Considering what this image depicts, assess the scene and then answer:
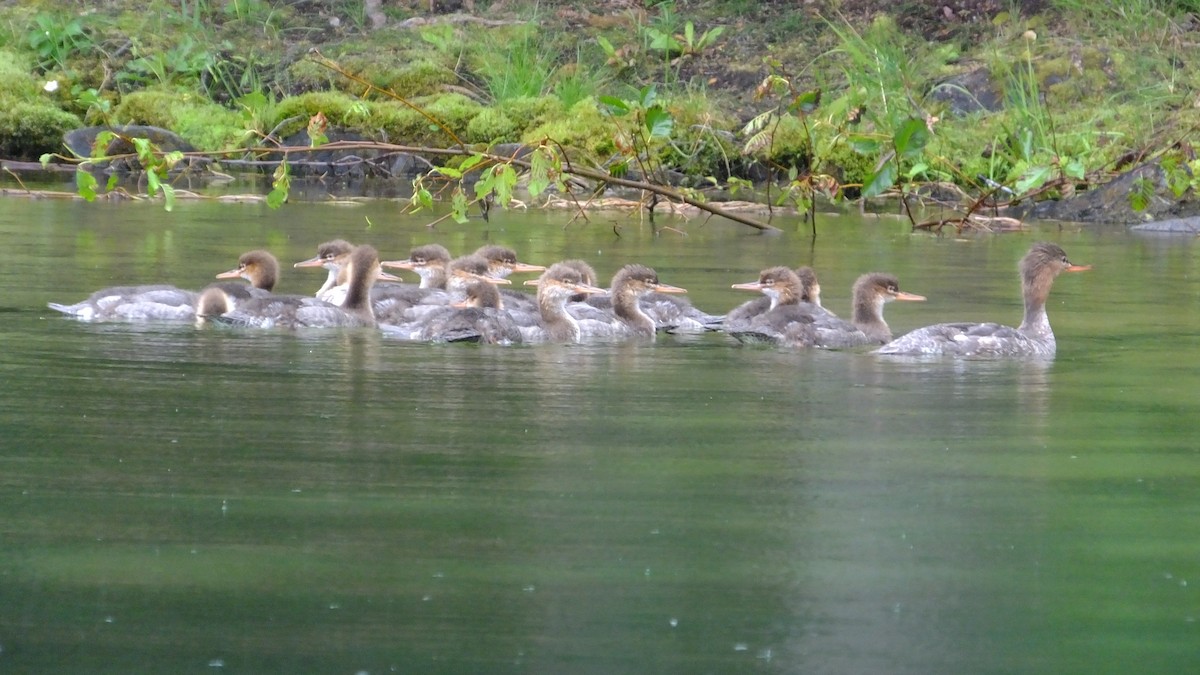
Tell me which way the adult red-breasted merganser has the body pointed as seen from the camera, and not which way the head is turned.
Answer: to the viewer's right

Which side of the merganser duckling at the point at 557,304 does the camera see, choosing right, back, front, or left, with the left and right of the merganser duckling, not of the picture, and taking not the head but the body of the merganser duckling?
right

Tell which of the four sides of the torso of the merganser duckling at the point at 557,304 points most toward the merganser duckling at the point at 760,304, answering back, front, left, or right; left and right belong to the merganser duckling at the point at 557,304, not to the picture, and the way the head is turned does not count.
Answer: front

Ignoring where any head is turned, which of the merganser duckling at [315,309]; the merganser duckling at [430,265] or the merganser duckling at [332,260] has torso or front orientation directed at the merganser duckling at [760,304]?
the merganser duckling at [315,309]

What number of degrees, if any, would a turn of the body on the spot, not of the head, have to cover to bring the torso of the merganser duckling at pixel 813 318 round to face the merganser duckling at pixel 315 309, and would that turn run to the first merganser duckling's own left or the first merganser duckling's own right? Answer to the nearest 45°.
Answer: approximately 180°

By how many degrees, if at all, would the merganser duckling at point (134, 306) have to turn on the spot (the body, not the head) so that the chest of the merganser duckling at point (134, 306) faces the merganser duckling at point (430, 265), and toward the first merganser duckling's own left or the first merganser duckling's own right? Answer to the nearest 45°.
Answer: approximately 45° to the first merganser duckling's own left

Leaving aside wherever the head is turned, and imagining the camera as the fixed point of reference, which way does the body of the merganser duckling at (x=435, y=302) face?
to the viewer's right

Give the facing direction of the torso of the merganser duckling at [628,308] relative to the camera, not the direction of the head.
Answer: to the viewer's right

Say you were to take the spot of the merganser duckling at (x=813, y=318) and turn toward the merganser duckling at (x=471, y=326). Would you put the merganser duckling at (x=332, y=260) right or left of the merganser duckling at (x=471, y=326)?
right

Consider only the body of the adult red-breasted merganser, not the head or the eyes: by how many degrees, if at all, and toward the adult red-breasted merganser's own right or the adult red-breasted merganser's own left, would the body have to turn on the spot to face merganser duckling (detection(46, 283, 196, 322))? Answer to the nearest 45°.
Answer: approximately 180°
